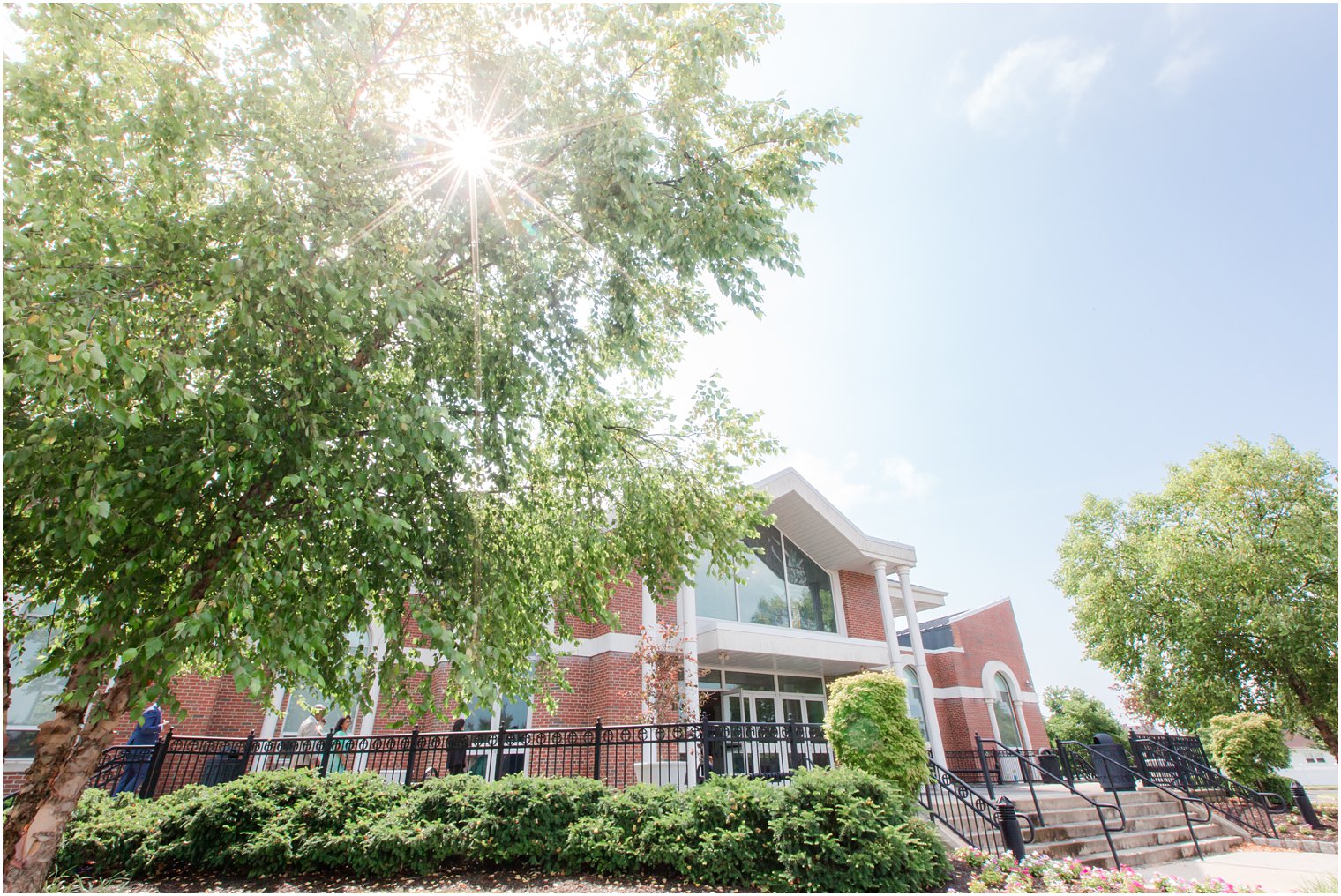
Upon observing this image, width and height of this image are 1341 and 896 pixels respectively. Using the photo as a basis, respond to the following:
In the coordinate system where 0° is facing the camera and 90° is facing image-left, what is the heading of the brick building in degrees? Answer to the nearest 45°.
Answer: approximately 315°

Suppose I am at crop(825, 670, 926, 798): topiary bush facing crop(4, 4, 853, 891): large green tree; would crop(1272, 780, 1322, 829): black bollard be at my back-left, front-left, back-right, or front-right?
back-left

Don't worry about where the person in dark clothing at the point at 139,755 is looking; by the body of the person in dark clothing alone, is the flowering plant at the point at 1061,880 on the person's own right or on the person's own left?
on the person's own right

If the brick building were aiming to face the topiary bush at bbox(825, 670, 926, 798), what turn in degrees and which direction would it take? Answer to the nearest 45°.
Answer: approximately 45° to its right
